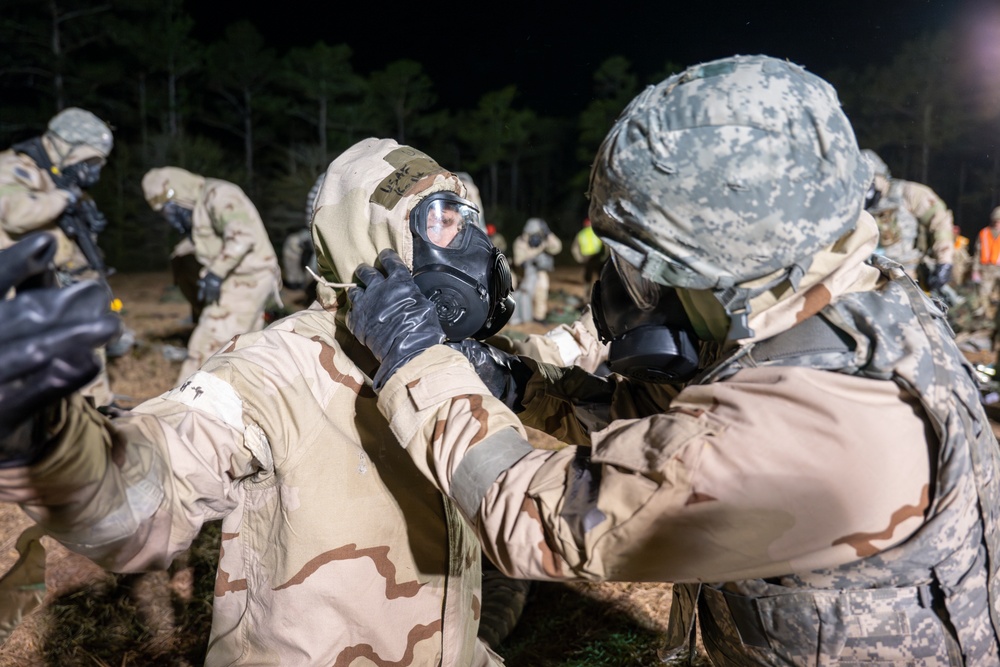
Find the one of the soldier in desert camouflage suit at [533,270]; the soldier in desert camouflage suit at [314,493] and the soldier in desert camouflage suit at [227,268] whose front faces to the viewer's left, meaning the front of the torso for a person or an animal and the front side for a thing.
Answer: the soldier in desert camouflage suit at [227,268]

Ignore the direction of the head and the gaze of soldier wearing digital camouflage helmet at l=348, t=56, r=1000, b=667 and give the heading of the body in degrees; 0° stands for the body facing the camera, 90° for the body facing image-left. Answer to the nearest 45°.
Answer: approximately 90°

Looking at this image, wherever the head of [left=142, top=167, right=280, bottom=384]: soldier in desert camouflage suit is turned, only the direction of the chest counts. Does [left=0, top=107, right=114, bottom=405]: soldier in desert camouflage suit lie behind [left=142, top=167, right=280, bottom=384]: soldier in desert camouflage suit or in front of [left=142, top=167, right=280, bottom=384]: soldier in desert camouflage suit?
in front

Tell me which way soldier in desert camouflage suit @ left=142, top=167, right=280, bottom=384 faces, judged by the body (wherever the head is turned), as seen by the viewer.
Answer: to the viewer's left

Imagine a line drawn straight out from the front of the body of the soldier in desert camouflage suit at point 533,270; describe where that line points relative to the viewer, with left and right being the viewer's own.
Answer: facing the viewer

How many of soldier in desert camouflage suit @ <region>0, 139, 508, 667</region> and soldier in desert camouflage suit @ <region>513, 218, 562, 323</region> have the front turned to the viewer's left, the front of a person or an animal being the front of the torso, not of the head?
0

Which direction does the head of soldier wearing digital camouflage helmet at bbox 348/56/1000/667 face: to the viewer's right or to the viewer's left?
to the viewer's left

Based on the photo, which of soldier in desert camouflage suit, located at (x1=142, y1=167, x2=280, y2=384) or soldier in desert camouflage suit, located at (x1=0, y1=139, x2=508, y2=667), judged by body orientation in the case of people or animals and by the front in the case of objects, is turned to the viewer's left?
soldier in desert camouflage suit, located at (x1=142, y1=167, x2=280, y2=384)

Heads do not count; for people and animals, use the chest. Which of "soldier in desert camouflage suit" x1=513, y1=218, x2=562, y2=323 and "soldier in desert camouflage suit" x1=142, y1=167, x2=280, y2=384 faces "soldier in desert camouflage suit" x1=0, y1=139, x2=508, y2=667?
"soldier in desert camouflage suit" x1=513, y1=218, x2=562, y2=323

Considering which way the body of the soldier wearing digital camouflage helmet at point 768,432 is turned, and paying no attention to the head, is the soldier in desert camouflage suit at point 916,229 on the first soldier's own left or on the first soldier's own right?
on the first soldier's own right

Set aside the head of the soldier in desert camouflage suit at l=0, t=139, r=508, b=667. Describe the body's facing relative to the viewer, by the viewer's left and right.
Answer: facing the viewer and to the right of the viewer

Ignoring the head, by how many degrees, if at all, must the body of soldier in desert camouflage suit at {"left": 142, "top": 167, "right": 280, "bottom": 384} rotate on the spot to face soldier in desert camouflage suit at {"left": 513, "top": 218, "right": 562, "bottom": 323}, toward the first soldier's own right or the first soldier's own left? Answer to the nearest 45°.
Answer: approximately 135° to the first soldier's own right

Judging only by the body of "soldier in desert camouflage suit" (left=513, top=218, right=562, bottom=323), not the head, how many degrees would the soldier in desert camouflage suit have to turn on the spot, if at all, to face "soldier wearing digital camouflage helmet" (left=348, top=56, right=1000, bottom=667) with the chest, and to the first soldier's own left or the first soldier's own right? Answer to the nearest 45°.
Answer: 0° — they already face them
